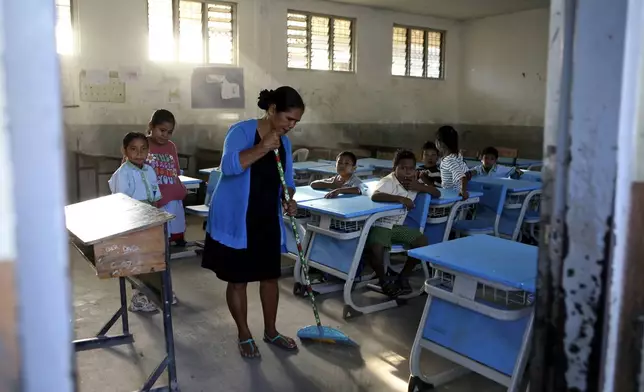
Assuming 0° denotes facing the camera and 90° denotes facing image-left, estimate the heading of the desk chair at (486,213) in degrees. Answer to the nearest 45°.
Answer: approximately 45°

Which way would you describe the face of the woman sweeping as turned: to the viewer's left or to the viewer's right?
to the viewer's right

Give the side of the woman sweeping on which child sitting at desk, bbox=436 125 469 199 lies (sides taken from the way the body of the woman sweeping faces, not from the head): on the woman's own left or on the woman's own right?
on the woman's own left

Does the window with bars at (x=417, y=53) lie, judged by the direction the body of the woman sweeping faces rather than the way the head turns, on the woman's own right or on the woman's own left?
on the woman's own left

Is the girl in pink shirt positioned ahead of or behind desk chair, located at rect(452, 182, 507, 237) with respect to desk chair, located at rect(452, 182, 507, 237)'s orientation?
ahead

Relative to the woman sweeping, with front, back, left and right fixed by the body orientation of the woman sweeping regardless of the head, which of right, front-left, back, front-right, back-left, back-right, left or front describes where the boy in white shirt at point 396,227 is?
left

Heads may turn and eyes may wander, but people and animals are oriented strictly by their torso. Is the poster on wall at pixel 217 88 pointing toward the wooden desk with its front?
yes
